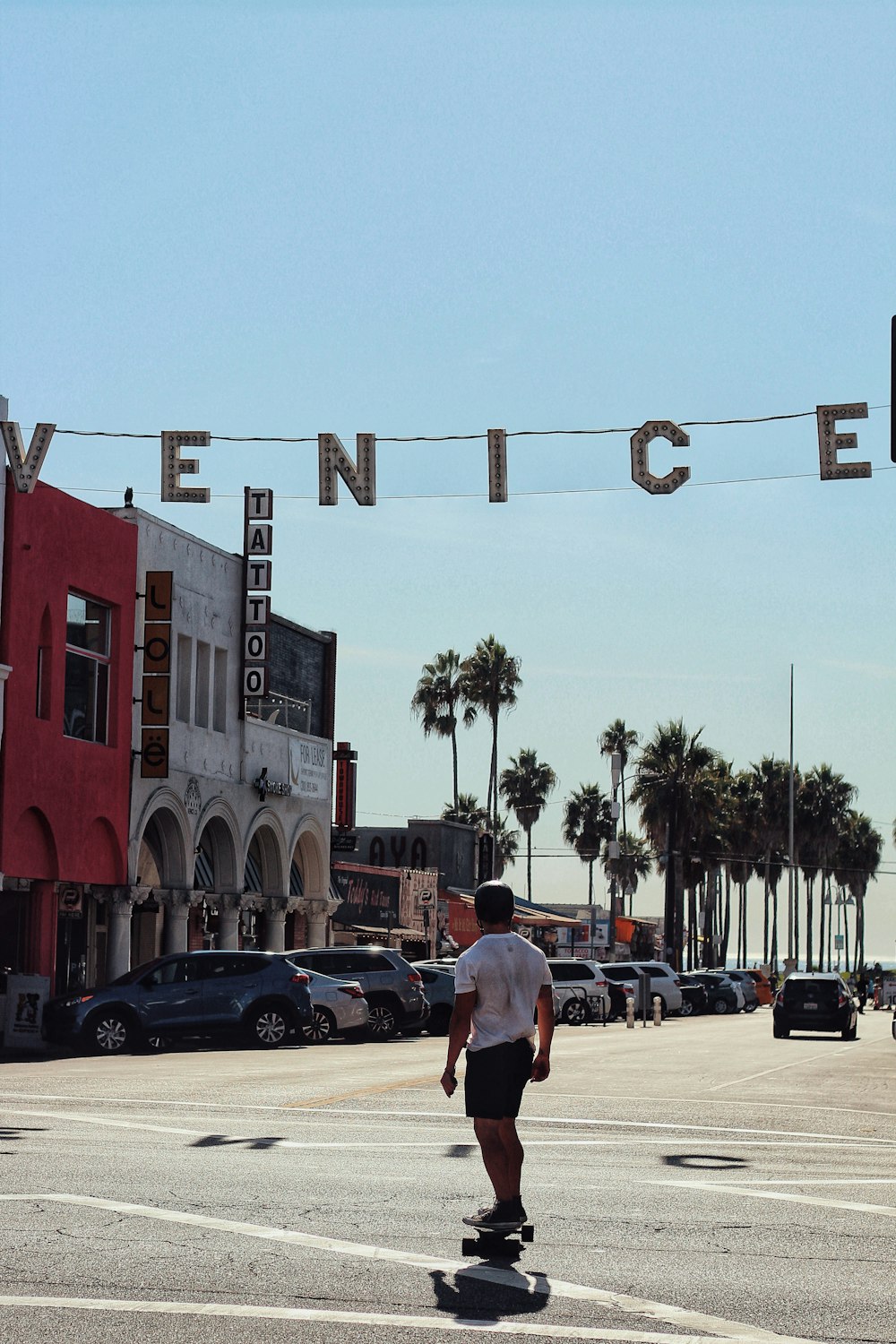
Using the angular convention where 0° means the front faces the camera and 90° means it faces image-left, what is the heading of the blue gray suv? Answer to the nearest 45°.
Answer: approximately 90°

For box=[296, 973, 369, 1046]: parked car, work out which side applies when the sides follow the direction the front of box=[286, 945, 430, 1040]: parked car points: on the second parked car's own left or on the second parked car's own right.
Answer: on the second parked car's own left

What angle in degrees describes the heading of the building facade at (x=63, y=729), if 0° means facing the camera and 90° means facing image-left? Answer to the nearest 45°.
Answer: approximately 315°

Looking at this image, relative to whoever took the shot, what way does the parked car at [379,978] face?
facing away from the viewer and to the left of the viewer

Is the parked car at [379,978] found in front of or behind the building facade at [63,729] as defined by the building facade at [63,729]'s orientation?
in front

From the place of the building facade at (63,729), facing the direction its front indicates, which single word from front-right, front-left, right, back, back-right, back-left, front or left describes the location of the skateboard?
front-right

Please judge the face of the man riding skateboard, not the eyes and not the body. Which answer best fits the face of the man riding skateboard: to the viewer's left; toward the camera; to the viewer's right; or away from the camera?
away from the camera

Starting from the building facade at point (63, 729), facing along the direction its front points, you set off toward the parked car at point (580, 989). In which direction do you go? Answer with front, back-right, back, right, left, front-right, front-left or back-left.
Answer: left

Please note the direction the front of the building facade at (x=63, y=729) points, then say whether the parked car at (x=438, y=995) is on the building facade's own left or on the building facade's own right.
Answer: on the building facade's own left

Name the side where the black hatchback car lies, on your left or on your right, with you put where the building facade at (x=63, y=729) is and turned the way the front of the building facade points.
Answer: on your left
